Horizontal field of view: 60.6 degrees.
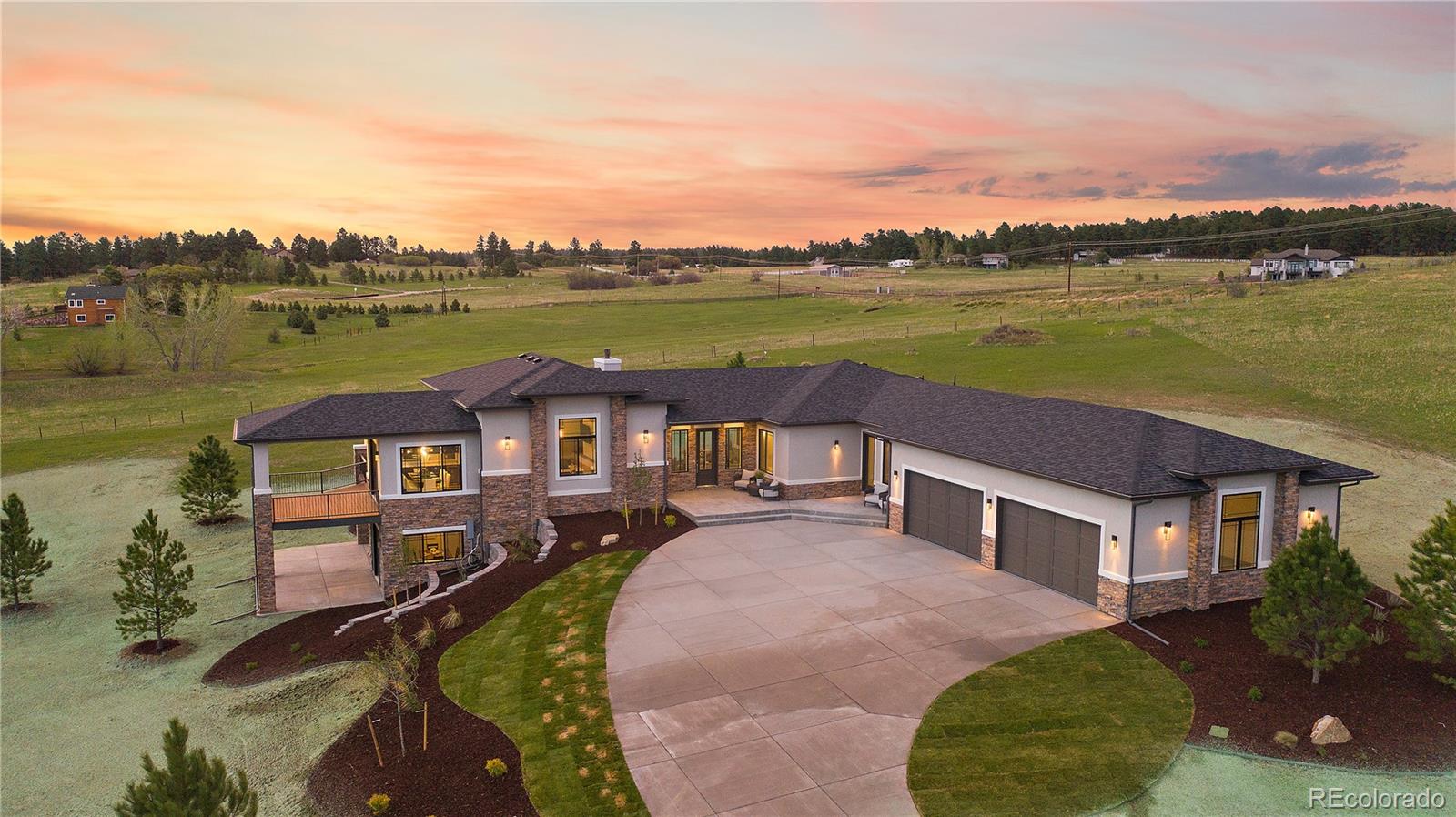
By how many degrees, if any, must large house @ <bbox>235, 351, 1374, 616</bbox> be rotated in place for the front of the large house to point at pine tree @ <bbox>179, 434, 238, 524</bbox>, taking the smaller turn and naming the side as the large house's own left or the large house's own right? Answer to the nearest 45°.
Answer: approximately 90° to the large house's own right

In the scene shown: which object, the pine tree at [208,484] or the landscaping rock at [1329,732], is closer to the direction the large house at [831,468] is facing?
the landscaping rock

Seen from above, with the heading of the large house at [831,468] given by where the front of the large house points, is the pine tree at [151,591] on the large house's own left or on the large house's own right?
on the large house's own right

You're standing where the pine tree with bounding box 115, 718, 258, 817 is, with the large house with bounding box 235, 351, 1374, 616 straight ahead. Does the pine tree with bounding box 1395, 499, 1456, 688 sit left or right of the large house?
right

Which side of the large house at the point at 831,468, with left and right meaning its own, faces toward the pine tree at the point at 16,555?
right

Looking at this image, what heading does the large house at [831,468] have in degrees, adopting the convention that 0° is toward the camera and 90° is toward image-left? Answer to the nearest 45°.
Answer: approximately 0°

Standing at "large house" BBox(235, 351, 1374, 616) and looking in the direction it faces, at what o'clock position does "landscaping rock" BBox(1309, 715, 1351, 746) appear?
The landscaping rock is roughly at 11 o'clock from the large house.

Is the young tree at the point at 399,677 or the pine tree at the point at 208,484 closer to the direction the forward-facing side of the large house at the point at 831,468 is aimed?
the young tree

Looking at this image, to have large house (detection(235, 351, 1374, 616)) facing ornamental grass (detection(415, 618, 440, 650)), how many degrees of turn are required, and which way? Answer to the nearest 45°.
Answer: approximately 45° to its right

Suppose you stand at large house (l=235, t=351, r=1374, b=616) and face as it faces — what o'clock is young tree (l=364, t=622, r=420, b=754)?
The young tree is roughly at 1 o'clock from the large house.
